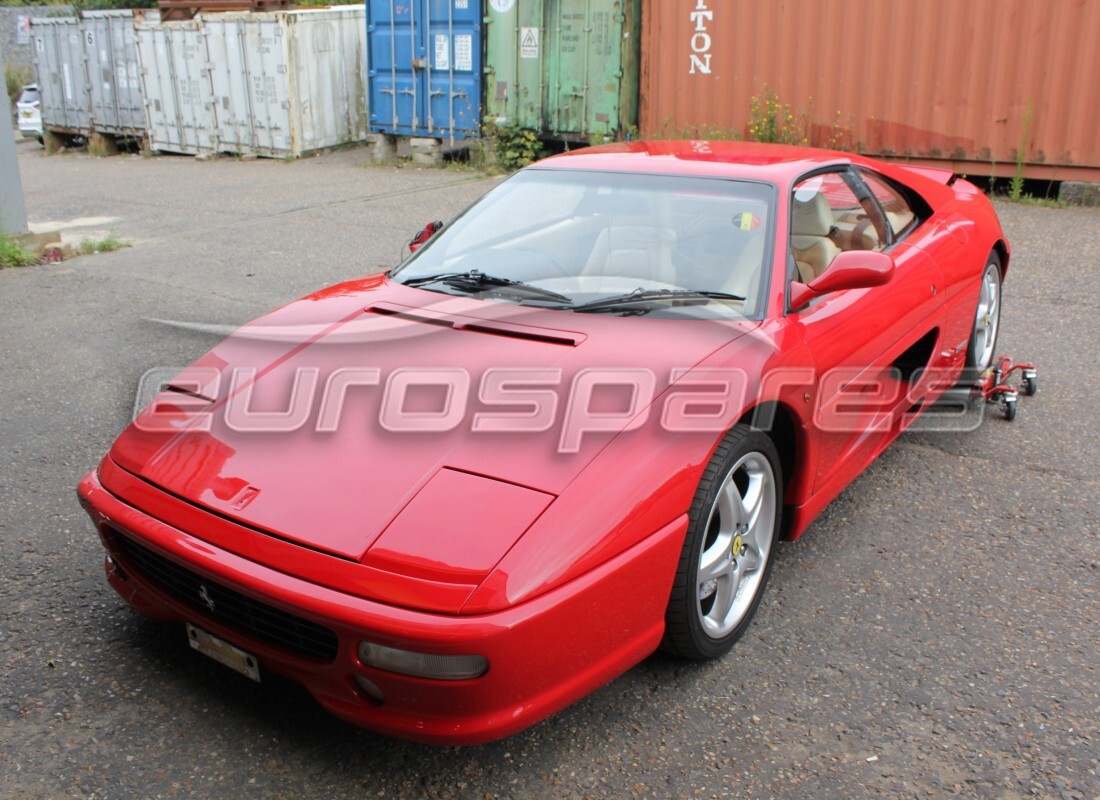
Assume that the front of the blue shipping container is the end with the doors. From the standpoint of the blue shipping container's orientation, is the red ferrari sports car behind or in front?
in front

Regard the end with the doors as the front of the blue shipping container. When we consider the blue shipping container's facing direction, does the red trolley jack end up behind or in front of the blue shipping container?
in front

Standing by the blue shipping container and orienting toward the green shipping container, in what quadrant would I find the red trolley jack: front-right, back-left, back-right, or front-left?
front-right

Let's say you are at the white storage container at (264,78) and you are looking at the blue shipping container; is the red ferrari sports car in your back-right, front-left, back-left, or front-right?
front-right

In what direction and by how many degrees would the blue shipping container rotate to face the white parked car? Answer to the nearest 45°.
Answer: approximately 135° to its right

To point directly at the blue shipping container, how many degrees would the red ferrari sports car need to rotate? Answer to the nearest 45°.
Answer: approximately 135° to its right

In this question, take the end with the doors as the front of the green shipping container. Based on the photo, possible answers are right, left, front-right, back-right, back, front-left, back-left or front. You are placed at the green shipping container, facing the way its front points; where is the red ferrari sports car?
front

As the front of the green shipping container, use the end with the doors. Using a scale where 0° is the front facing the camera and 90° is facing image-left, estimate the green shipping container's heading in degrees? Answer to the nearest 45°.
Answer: approximately 0°

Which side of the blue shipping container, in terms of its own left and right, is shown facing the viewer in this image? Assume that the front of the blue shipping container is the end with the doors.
front

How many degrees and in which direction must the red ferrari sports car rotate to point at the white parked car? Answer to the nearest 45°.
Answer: approximately 90° to its right

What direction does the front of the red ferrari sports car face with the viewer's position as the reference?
facing the viewer and to the left of the viewer

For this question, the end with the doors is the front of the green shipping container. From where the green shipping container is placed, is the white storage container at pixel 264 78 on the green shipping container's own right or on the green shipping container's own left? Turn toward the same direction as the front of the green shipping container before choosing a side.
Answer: on the green shipping container's own right

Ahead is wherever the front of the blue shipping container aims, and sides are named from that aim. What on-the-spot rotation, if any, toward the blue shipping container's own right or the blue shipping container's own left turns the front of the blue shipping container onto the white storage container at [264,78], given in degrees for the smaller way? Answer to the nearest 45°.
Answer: approximately 135° to the blue shipping container's own right

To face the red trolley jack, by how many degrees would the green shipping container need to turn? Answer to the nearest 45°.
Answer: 0° — it already faces it

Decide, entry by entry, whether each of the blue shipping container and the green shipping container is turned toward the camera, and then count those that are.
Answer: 2

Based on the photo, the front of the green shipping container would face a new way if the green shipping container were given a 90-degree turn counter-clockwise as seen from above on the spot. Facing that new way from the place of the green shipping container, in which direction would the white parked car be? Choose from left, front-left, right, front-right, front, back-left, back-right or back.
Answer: back-left

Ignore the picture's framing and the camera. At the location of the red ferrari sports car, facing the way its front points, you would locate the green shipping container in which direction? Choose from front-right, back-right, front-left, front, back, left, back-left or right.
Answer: back-right
